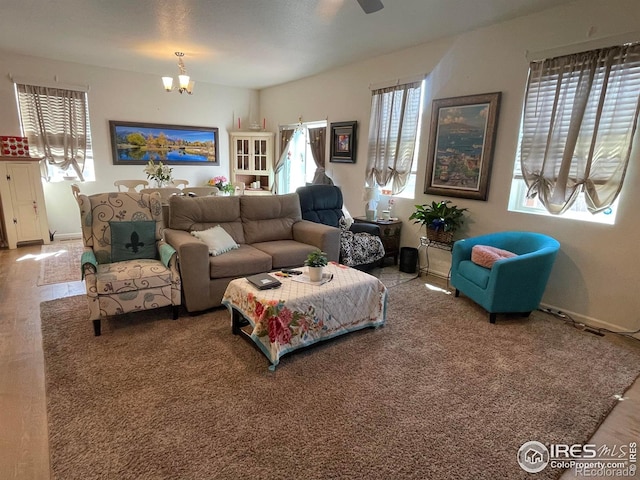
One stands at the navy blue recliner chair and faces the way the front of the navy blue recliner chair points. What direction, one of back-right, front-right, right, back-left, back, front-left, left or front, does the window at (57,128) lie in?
back-right

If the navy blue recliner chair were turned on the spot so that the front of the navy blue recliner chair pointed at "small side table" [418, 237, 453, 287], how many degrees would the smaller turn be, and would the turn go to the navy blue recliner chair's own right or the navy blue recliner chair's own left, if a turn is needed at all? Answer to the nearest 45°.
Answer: approximately 45° to the navy blue recliner chair's own left

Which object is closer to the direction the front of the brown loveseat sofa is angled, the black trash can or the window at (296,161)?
the black trash can

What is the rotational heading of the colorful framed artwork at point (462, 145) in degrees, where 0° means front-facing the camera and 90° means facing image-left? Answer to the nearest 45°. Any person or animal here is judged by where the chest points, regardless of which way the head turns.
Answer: approximately 45°

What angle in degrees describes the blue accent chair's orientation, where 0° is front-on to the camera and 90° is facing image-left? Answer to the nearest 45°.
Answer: approximately 45°
